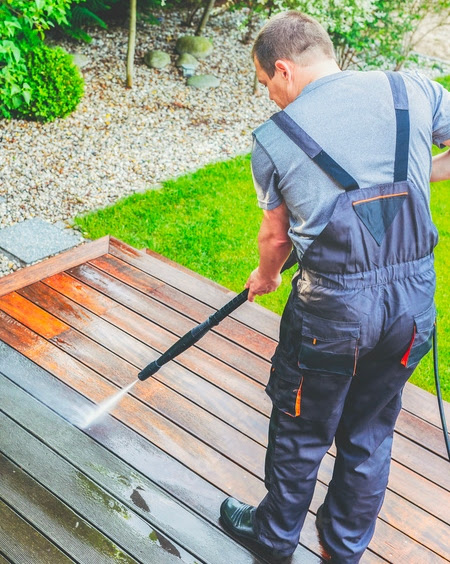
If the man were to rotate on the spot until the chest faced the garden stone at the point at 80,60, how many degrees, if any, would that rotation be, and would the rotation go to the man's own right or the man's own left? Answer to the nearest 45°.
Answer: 0° — they already face it

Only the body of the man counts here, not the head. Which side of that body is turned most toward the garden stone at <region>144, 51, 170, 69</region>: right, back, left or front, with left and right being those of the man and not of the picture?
front

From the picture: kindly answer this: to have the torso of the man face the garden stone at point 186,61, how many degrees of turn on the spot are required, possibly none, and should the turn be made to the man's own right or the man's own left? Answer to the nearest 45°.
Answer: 0° — they already face it

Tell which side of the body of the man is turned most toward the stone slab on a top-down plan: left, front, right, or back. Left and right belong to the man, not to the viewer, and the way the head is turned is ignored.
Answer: front

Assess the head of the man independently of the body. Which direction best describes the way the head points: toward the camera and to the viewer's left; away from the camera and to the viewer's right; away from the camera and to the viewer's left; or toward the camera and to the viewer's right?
away from the camera and to the viewer's left

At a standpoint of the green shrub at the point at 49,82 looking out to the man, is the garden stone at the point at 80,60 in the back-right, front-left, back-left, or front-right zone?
back-left

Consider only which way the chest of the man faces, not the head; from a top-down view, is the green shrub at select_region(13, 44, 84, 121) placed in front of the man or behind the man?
in front

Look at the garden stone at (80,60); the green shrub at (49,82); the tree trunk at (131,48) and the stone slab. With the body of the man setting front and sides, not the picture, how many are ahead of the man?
4

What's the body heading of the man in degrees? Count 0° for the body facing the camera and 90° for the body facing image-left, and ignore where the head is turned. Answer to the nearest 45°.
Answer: approximately 135°
